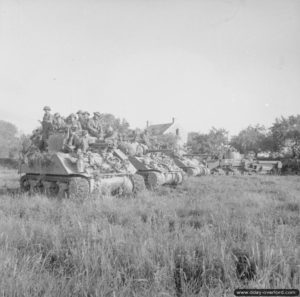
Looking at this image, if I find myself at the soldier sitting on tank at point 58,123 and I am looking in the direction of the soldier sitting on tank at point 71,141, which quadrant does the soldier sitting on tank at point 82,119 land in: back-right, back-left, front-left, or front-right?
front-left

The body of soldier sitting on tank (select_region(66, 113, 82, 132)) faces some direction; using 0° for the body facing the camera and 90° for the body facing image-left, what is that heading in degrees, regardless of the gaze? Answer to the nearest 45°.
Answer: approximately 315°

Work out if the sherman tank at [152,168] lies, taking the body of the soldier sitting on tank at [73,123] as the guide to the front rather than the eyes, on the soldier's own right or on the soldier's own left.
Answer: on the soldier's own left
